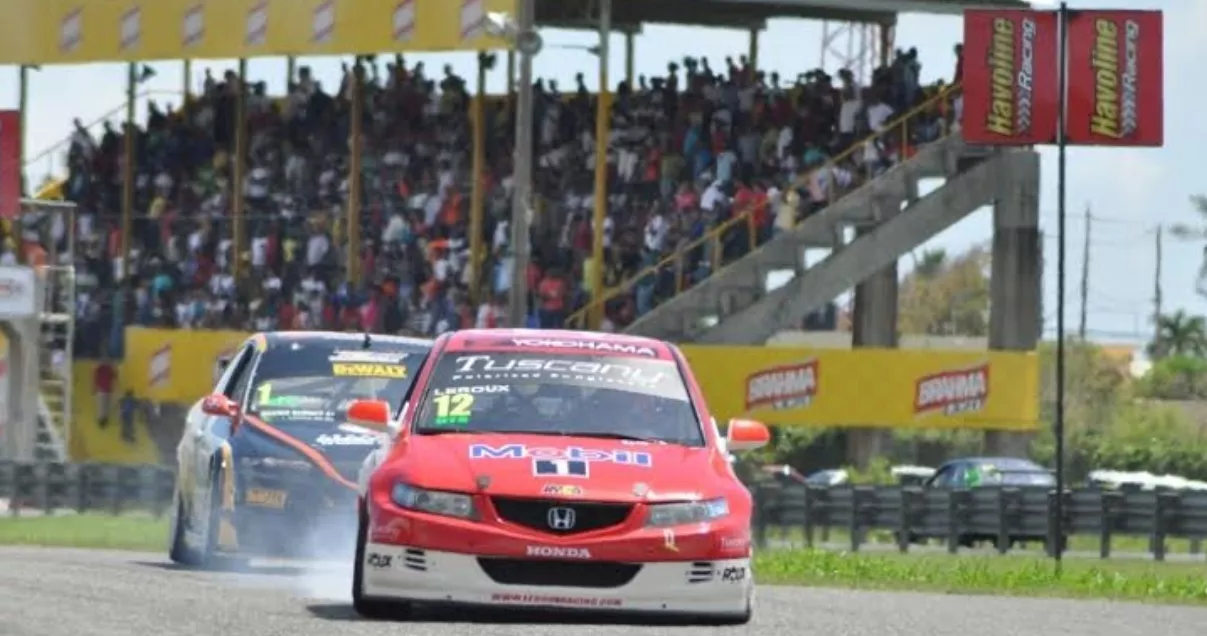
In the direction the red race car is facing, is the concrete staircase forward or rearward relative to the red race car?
rearward

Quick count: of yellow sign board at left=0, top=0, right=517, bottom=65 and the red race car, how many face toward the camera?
2

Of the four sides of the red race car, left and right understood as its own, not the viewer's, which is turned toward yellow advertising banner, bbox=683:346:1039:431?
back

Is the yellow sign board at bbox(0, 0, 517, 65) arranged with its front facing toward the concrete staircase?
no

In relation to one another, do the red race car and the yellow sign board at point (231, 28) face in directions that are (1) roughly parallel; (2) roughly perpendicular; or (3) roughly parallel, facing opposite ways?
roughly parallel

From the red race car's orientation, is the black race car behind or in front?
behind

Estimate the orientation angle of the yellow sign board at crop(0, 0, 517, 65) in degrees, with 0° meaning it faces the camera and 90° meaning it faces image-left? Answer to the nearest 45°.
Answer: approximately 0°

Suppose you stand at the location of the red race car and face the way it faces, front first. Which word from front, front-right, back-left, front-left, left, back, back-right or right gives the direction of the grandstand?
back

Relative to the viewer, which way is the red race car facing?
toward the camera

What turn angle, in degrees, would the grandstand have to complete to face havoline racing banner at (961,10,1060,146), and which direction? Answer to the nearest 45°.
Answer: approximately 90° to its left

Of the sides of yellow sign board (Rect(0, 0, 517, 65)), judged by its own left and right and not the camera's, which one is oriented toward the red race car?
front

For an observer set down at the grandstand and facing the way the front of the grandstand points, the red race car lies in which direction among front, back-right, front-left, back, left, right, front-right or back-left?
front-left

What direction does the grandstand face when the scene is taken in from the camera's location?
facing the viewer and to the left of the viewer

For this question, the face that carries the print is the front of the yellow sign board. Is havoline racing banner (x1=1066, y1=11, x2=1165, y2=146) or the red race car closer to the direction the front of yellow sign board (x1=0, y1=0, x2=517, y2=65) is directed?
the red race car

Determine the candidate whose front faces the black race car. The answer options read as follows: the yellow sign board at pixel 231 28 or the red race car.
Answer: the yellow sign board

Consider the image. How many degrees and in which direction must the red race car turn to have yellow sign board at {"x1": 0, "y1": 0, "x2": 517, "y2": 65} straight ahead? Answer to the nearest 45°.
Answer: approximately 180°
